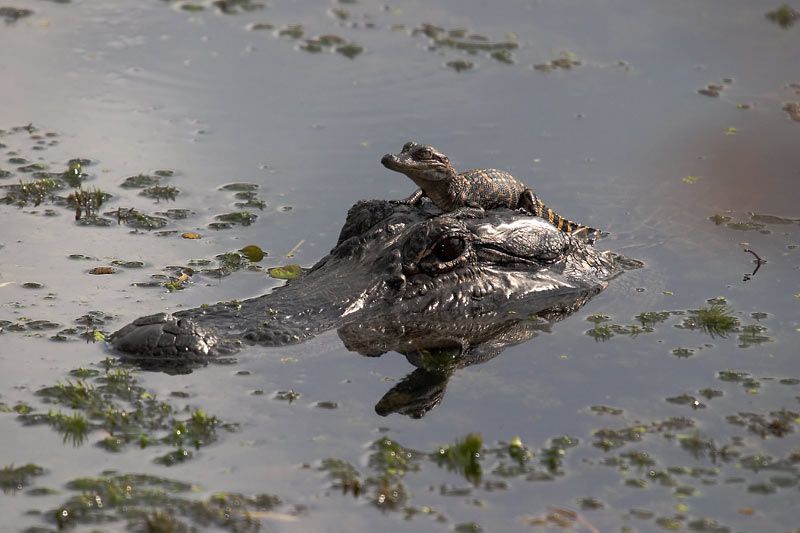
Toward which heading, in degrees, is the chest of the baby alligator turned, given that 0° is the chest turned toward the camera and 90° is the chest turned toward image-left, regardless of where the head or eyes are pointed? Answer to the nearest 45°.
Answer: approximately 90°

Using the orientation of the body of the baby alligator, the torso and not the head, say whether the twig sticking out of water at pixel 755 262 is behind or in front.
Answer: behind

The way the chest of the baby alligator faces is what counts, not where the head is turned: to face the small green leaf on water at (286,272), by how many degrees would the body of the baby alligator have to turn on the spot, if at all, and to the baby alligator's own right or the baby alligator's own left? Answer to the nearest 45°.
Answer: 0° — it already faces it
